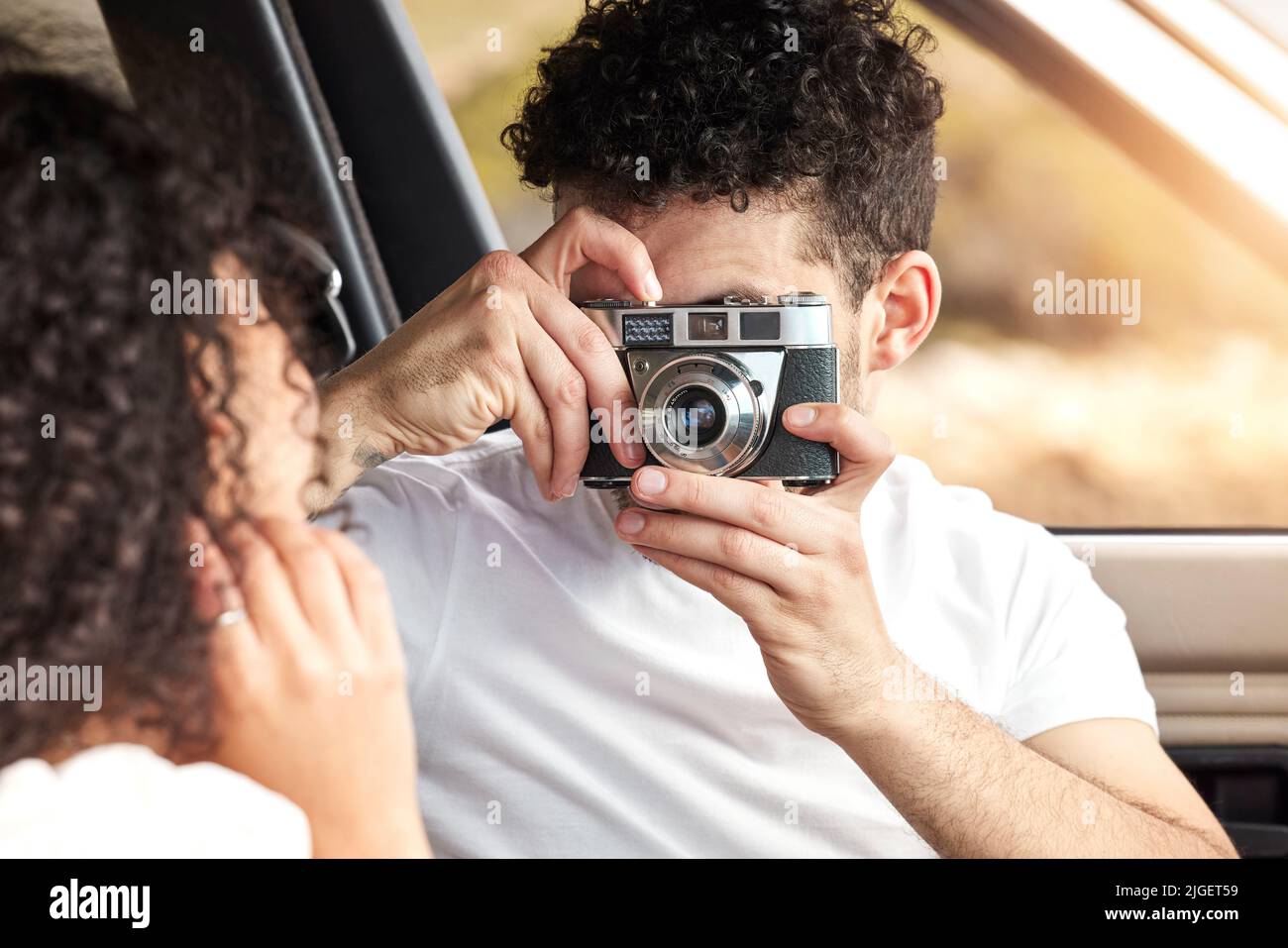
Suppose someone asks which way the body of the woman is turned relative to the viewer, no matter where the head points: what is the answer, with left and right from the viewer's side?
facing away from the viewer and to the right of the viewer

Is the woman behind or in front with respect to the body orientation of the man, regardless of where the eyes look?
in front

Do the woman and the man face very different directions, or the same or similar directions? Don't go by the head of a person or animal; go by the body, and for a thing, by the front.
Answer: very different directions

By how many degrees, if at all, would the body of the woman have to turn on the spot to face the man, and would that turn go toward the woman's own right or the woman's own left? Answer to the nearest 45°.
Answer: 0° — they already face them

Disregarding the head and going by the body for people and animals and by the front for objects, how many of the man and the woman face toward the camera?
1

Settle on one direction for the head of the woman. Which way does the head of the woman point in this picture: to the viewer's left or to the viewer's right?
to the viewer's right

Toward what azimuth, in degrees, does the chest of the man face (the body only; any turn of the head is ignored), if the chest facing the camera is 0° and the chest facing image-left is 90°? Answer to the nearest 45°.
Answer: approximately 0°

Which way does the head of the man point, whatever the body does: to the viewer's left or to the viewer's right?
to the viewer's left
